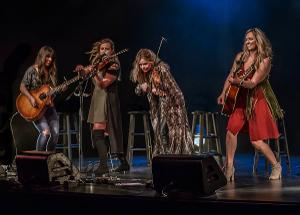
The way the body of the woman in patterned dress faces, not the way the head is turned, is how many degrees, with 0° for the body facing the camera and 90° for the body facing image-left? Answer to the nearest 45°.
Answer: approximately 45°

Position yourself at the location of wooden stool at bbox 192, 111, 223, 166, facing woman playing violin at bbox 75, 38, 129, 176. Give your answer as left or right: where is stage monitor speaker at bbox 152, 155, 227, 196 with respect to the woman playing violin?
left

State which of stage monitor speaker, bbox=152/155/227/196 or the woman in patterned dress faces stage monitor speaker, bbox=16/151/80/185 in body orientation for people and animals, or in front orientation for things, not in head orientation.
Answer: the woman in patterned dress

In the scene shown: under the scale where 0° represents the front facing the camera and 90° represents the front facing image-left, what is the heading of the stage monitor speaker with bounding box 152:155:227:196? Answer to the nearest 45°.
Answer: approximately 225°

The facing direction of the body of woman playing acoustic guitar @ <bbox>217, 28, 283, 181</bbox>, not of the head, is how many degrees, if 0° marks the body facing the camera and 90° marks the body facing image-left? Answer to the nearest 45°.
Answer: approximately 45°

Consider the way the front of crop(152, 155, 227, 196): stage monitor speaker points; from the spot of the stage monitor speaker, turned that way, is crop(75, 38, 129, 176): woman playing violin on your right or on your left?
on your left

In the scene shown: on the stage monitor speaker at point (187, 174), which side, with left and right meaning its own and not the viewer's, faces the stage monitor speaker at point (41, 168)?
left
